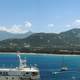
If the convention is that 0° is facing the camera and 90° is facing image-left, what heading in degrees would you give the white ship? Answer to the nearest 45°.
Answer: approximately 270°
